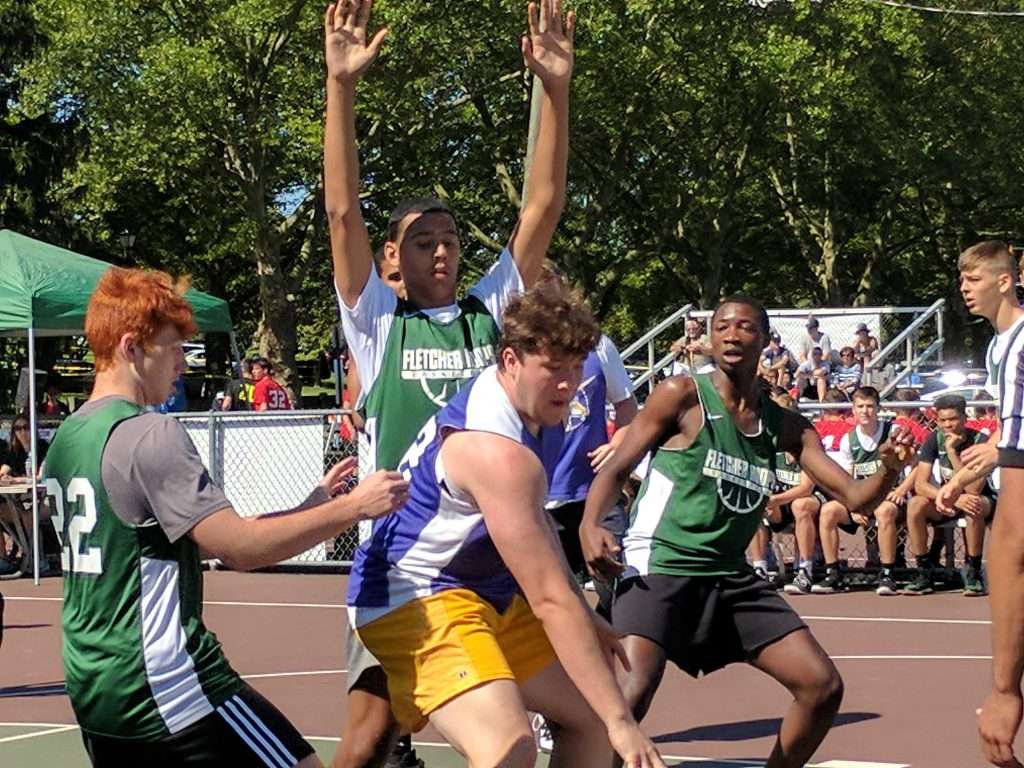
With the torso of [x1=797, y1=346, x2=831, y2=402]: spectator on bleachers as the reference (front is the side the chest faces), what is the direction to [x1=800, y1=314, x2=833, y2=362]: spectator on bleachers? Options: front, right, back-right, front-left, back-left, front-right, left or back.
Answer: back

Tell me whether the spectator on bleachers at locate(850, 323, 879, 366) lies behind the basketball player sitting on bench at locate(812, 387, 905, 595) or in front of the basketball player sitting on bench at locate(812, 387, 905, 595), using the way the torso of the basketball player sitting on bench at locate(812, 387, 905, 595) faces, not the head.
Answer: behind

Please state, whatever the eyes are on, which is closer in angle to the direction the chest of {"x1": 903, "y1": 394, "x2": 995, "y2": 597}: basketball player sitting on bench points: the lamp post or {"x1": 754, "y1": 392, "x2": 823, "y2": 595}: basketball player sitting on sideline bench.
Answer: the basketball player sitting on sideline bench

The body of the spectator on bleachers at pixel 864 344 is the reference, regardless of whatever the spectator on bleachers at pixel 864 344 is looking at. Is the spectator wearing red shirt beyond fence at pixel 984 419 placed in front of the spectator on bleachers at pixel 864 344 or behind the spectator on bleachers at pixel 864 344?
in front

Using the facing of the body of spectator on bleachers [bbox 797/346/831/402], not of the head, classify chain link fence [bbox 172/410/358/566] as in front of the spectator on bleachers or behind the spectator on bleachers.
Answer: in front

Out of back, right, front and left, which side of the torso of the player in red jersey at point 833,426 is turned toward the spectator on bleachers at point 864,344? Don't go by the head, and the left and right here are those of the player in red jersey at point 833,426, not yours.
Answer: back

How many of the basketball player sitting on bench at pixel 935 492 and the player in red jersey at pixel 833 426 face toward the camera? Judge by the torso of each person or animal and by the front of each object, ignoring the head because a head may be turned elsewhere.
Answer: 2
